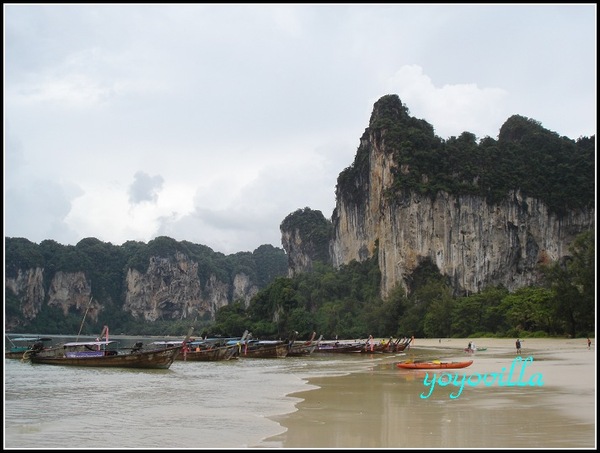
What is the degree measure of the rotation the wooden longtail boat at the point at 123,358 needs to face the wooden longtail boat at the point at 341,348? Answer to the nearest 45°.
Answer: approximately 45° to its left

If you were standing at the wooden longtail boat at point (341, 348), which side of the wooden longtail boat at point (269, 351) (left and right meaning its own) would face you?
front

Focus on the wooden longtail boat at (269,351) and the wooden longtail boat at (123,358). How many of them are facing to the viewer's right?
2

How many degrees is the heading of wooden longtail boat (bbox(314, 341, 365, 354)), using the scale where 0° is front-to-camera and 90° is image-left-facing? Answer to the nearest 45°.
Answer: approximately 270°

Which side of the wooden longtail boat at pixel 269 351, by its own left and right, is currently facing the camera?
right

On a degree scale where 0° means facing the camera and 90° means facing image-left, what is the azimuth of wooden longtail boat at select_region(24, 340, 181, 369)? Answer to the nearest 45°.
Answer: approximately 270°

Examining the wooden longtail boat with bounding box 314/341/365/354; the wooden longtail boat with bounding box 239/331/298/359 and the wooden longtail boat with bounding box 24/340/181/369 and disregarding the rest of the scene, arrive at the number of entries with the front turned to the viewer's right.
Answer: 3

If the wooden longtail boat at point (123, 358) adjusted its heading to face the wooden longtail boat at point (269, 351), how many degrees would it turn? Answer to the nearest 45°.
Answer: approximately 45° to its left
